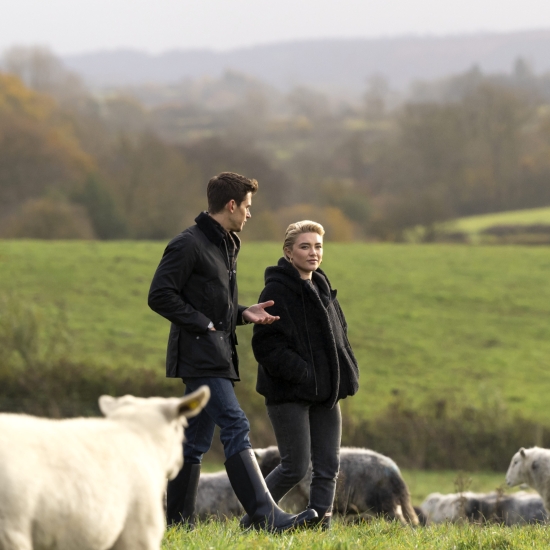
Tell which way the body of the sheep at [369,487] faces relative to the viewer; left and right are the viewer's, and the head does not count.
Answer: facing to the left of the viewer

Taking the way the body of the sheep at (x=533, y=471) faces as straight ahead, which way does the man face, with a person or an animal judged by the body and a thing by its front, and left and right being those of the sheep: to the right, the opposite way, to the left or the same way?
the opposite way

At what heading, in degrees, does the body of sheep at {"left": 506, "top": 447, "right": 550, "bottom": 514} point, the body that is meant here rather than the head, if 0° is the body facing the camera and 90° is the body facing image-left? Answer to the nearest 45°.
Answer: approximately 90°

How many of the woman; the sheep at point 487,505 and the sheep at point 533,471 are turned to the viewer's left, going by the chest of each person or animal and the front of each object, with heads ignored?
2

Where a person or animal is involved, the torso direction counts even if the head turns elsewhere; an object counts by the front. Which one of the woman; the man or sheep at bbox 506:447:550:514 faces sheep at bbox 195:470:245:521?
sheep at bbox 506:447:550:514

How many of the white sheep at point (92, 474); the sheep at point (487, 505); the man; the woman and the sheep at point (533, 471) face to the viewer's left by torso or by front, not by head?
2

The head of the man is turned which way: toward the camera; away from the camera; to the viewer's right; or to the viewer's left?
to the viewer's right

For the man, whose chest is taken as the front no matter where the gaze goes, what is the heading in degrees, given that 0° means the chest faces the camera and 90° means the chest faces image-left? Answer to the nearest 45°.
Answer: approximately 270°
